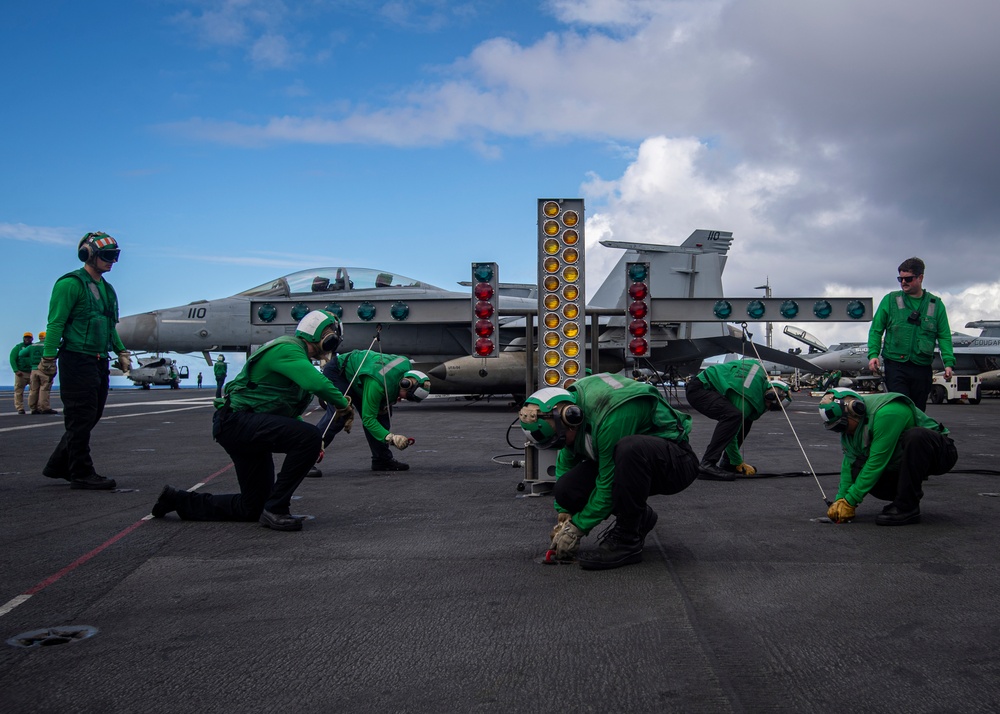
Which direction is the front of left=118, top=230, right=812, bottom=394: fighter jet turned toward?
to the viewer's left

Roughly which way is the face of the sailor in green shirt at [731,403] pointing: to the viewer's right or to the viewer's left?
to the viewer's right

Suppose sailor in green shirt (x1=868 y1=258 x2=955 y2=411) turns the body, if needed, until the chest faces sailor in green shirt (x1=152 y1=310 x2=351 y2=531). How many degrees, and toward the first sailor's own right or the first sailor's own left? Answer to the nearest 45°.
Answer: approximately 45° to the first sailor's own right

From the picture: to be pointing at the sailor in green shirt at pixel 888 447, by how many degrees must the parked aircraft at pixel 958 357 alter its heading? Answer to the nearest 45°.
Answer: approximately 90° to its left

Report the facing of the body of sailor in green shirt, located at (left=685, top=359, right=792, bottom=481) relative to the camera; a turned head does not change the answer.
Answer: to the viewer's right

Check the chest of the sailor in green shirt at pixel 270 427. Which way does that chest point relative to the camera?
to the viewer's right

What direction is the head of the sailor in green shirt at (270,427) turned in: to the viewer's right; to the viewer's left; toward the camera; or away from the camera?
to the viewer's right

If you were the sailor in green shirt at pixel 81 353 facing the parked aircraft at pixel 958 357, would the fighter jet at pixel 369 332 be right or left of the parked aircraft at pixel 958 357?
left

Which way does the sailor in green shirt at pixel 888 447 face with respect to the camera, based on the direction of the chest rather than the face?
to the viewer's left

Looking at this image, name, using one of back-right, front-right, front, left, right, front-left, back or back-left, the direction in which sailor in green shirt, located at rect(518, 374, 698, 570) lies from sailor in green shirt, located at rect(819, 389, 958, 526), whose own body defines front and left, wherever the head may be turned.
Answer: front-left

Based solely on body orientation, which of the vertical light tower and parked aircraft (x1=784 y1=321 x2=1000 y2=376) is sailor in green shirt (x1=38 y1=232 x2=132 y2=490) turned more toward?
the vertical light tower

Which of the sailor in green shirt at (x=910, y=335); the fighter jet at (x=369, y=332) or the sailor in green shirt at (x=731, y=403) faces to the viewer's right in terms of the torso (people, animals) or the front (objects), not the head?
the sailor in green shirt at (x=731, y=403)

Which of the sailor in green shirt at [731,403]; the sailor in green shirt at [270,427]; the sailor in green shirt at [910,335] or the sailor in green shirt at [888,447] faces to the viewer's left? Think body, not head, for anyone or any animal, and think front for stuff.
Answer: the sailor in green shirt at [888,447]

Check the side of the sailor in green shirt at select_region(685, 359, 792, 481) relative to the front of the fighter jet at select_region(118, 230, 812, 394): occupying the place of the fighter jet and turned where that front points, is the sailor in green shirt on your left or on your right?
on your left

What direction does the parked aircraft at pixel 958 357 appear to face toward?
to the viewer's left

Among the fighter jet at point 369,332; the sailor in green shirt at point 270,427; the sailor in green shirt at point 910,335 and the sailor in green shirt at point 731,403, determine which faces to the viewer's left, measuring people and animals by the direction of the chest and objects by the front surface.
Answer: the fighter jet
